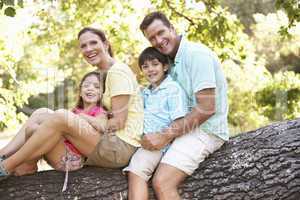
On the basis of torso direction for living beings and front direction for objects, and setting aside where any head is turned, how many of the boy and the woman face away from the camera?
0

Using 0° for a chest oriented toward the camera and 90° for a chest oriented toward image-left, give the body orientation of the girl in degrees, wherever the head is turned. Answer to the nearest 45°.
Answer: approximately 45°

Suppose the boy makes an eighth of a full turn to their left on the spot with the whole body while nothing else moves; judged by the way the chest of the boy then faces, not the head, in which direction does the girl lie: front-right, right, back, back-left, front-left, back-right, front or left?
right

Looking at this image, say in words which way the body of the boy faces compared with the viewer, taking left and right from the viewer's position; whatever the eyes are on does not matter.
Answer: facing the viewer and to the left of the viewer

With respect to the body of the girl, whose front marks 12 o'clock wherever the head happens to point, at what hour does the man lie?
The man is roughly at 8 o'clock from the girl.
